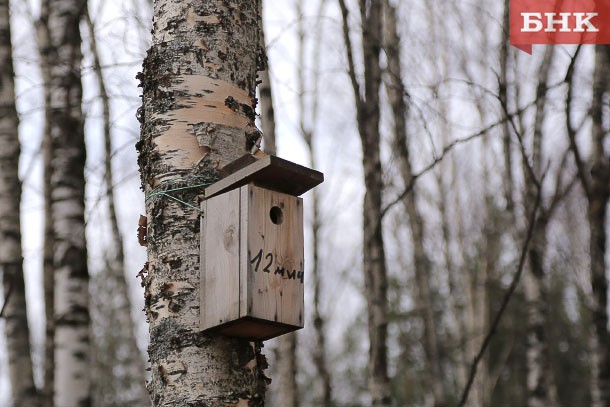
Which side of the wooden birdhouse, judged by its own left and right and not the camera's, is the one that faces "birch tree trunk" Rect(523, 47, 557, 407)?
left

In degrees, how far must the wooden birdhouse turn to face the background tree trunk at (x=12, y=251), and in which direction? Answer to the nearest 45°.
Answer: approximately 180°

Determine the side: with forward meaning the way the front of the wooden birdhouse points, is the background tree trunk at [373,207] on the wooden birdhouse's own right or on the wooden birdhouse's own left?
on the wooden birdhouse's own left

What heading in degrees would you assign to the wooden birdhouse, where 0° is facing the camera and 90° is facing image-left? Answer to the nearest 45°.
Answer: approximately 315°

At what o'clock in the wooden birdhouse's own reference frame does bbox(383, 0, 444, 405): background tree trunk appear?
The background tree trunk is roughly at 8 o'clock from the wooden birdhouse.

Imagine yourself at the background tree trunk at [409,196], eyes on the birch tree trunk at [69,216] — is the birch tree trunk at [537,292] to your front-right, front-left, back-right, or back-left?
back-left
